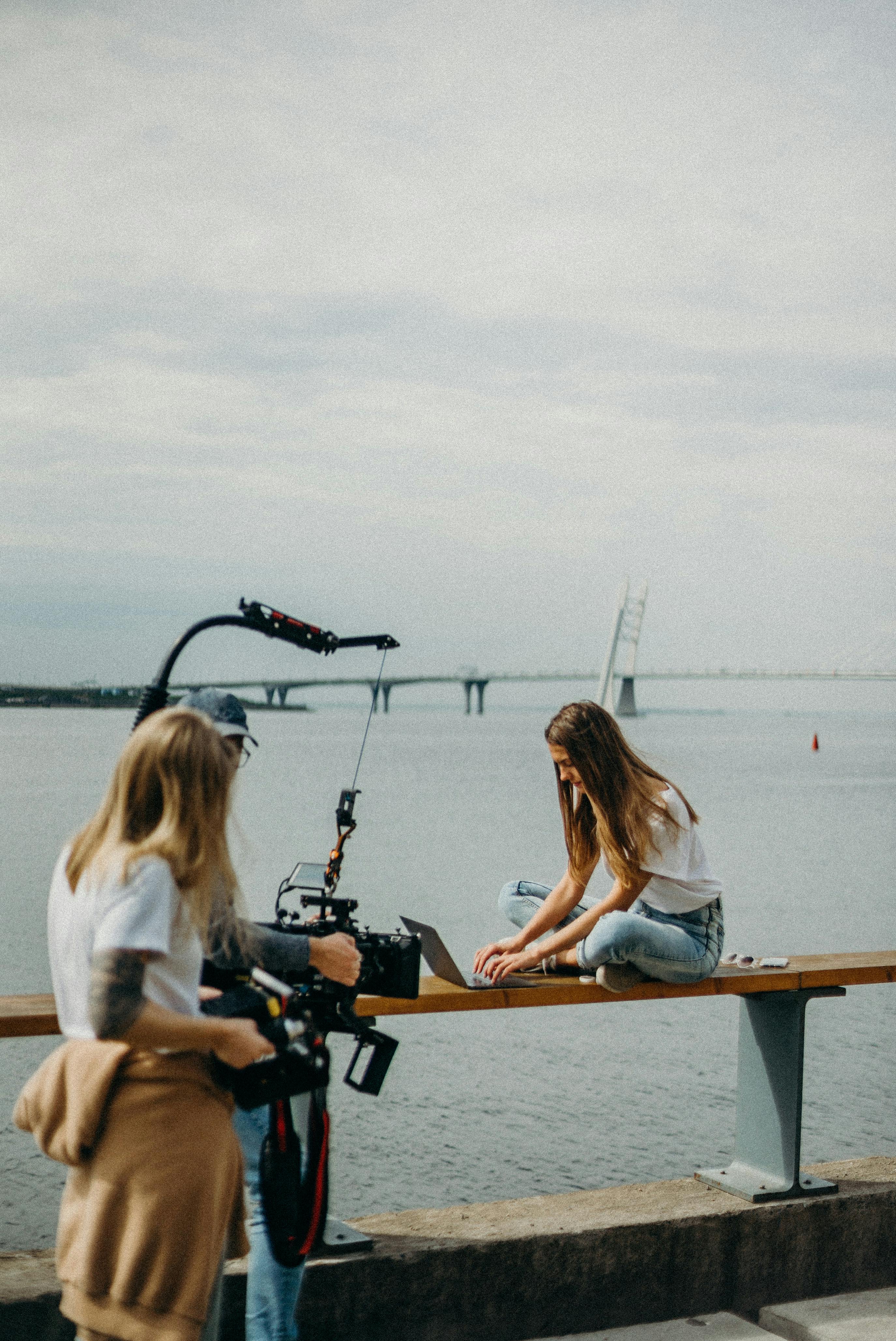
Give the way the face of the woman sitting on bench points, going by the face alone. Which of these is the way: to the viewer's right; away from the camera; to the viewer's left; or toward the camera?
to the viewer's left

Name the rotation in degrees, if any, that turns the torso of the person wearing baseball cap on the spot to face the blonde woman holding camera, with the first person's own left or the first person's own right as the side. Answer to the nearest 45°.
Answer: approximately 90° to the first person's own right

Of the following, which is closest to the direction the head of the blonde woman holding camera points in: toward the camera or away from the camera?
away from the camera

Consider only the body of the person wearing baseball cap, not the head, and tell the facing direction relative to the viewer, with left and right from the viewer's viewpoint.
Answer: facing to the right of the viewer

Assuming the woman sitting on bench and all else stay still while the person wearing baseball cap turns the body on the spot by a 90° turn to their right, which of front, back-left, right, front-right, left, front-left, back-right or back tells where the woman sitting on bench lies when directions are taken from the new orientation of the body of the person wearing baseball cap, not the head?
back-left
